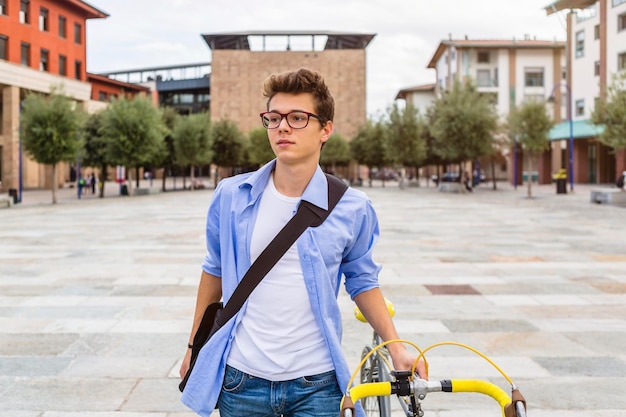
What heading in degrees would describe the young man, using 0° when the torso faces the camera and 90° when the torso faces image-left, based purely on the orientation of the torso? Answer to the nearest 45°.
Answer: approximately 0°

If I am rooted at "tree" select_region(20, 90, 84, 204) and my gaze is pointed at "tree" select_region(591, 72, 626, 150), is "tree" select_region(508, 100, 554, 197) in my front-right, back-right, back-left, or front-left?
front-left

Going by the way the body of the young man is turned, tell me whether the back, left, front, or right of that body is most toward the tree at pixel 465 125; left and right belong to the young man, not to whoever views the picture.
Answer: back

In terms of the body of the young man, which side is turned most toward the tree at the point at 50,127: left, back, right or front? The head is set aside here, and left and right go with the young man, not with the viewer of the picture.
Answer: back

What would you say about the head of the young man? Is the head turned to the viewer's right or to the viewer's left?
to the viewer's left

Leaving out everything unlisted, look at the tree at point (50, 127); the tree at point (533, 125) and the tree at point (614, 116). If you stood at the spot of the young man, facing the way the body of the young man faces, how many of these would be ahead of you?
0

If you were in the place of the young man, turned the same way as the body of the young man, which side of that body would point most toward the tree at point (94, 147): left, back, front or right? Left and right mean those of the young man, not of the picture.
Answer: back

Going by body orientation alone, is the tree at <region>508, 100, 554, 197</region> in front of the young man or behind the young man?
behind

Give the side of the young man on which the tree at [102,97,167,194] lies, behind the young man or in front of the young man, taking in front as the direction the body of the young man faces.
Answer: behind
